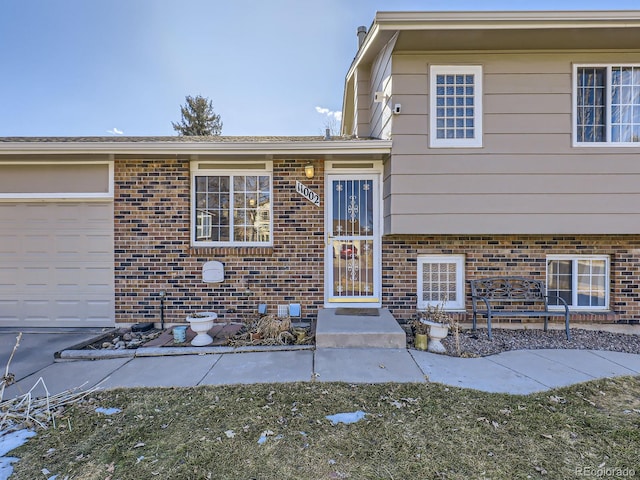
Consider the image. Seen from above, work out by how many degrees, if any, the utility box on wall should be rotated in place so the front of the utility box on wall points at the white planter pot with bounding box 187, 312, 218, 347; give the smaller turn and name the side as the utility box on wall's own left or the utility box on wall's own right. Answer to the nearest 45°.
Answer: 0° — it already faces it

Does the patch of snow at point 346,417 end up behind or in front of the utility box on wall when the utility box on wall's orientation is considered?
in front

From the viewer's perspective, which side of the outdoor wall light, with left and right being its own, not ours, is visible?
front

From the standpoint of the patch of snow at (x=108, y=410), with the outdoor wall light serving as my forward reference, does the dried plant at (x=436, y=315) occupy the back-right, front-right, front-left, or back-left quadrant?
front-right

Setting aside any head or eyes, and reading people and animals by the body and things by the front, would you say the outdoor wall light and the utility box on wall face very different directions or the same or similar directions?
same or similar directions

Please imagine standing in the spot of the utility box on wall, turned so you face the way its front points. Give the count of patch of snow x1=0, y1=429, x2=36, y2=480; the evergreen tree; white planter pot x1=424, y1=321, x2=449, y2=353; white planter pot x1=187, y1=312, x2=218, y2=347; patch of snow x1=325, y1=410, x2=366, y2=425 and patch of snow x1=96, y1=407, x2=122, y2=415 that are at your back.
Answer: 1

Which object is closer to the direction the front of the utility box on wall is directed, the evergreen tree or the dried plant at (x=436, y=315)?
the dried plant

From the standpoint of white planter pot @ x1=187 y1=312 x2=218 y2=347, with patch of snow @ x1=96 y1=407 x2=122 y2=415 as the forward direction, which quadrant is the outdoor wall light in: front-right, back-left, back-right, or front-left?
back-left

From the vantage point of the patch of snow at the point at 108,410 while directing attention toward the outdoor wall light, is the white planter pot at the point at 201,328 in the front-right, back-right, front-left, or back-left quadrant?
front-left

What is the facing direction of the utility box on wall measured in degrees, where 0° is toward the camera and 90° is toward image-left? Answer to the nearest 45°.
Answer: approximately 0°

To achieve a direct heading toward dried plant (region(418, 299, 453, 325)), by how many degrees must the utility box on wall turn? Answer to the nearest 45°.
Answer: approximately 45° to its left

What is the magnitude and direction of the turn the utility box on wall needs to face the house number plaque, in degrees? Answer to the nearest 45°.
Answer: approximately 90° to its left

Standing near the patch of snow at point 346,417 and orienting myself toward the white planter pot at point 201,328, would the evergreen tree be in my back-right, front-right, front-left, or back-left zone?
front-right
